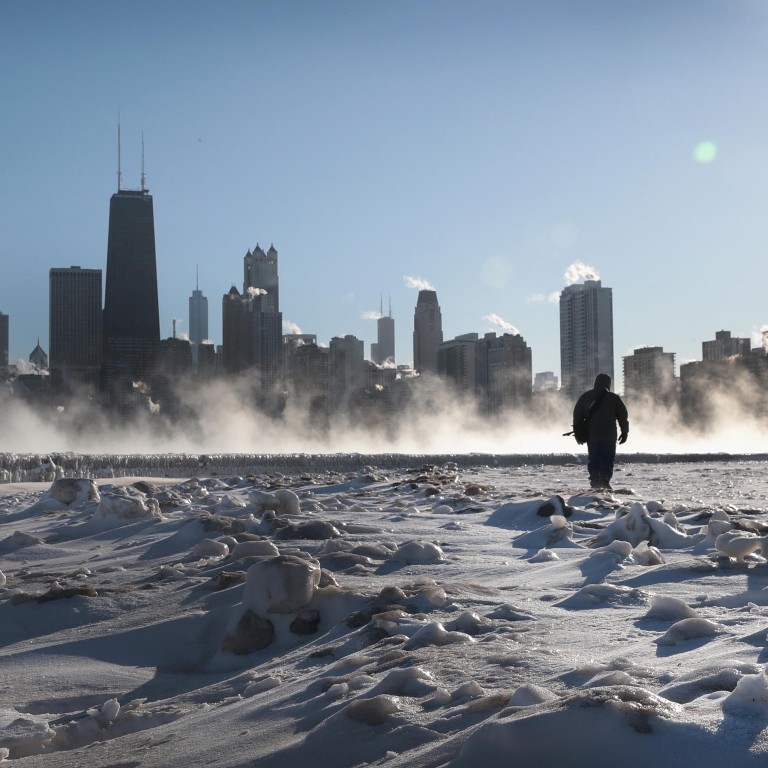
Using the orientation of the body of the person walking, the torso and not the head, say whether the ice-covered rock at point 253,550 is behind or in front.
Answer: behind

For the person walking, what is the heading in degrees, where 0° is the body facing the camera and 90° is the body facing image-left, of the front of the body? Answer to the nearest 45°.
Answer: approximately 180°

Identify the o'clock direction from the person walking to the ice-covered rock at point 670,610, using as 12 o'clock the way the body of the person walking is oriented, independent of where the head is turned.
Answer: The ice-covered rock is roughly at 6 o'clock from the person walking.

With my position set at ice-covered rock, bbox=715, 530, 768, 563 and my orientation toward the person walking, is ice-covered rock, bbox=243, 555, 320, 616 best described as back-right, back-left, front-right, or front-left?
back-left

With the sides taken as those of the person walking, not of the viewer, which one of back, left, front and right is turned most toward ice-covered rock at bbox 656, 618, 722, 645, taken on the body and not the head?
back

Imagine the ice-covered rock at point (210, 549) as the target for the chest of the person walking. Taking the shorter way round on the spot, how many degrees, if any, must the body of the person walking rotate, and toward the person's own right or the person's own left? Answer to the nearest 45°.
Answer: approximately 180°

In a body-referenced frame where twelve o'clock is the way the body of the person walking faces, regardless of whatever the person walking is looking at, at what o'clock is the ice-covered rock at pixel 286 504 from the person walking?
The ice-covered rock is roughly at 7 o'clock from the person walking.

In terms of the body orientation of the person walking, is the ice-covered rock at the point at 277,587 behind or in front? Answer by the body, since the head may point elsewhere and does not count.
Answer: behind

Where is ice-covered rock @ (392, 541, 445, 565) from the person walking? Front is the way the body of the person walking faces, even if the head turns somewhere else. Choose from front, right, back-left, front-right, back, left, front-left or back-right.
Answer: back

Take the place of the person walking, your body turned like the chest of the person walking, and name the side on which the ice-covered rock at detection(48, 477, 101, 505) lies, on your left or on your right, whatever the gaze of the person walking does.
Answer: on your left
